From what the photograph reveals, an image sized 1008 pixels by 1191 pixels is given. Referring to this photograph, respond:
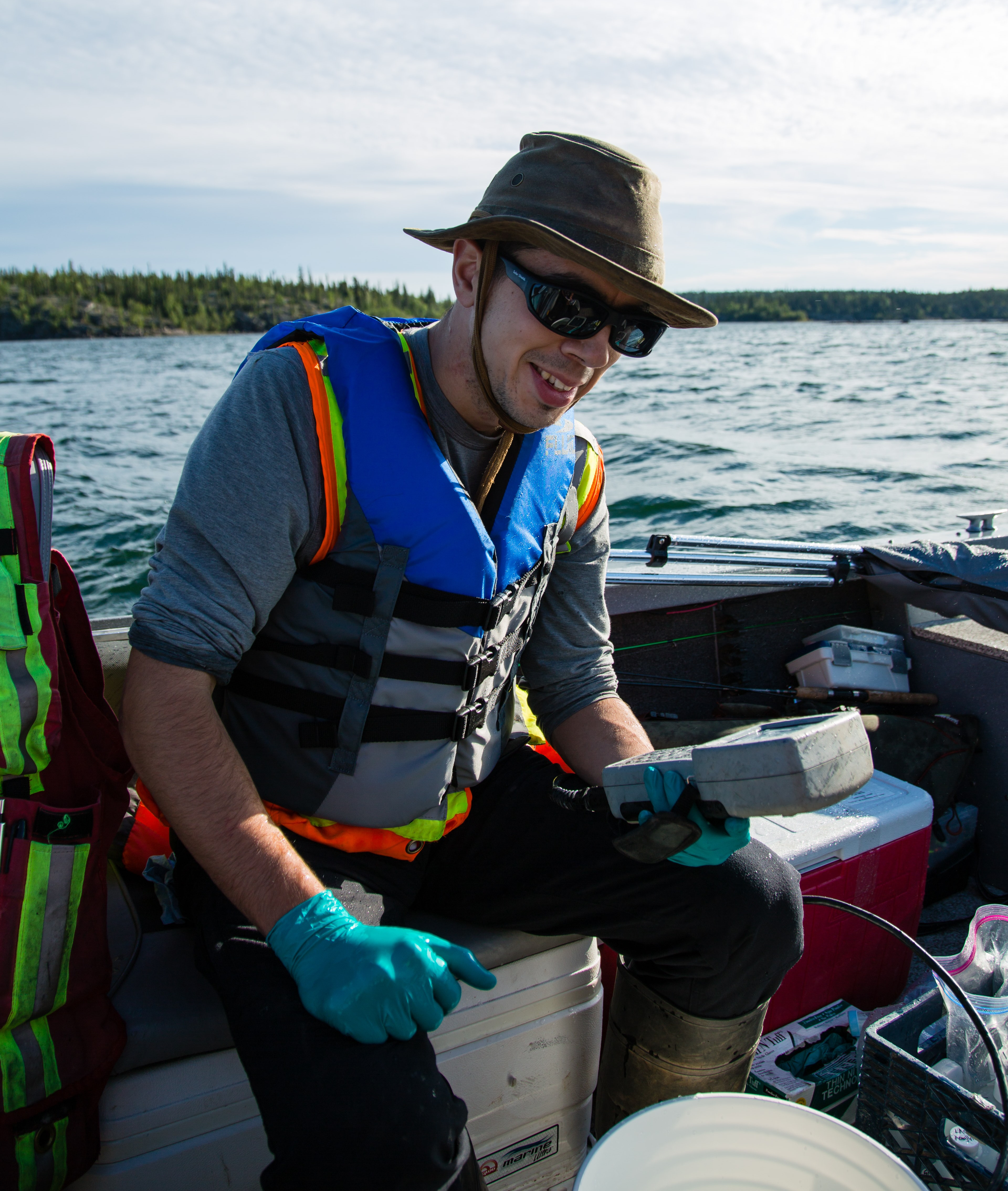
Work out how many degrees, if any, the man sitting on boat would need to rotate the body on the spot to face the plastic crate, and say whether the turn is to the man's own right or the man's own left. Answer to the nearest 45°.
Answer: approximately 45° to the man's own left

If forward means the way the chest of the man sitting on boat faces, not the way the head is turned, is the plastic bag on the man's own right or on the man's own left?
on the man's own left

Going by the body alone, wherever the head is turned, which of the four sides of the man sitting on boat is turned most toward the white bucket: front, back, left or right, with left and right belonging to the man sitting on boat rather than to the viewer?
front

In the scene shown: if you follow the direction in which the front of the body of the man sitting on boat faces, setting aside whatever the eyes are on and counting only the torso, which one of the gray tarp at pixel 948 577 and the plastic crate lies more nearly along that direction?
the plastic crate

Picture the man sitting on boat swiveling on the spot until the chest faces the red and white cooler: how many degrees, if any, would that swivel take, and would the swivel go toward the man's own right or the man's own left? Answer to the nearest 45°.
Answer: approximately 90° to the man's own left

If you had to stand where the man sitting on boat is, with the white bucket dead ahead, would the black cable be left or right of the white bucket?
left

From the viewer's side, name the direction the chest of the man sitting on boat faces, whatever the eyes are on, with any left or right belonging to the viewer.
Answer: facing the viewer and to the right of the viewer

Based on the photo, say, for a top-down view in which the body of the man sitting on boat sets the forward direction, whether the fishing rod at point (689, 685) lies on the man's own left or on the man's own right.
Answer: on the man's own left

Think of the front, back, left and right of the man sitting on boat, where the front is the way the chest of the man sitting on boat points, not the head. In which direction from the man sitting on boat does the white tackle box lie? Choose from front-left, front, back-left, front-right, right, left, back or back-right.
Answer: left

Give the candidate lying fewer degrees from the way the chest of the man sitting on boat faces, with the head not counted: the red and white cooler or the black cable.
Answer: the black cable

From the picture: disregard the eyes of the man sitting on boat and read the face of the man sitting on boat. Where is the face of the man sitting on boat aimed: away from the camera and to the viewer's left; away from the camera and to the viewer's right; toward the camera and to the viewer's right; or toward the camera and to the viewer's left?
toward the camera and to the viewer's right

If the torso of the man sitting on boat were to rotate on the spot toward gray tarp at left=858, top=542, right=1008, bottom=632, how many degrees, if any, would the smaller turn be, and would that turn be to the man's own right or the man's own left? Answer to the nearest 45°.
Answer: approximately 90° to the man's own left
